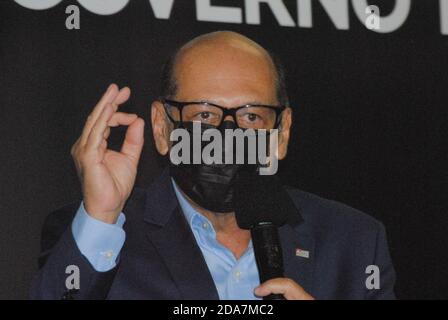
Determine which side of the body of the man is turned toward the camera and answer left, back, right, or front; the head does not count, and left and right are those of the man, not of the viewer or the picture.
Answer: front

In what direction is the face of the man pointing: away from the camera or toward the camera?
toward the camera
